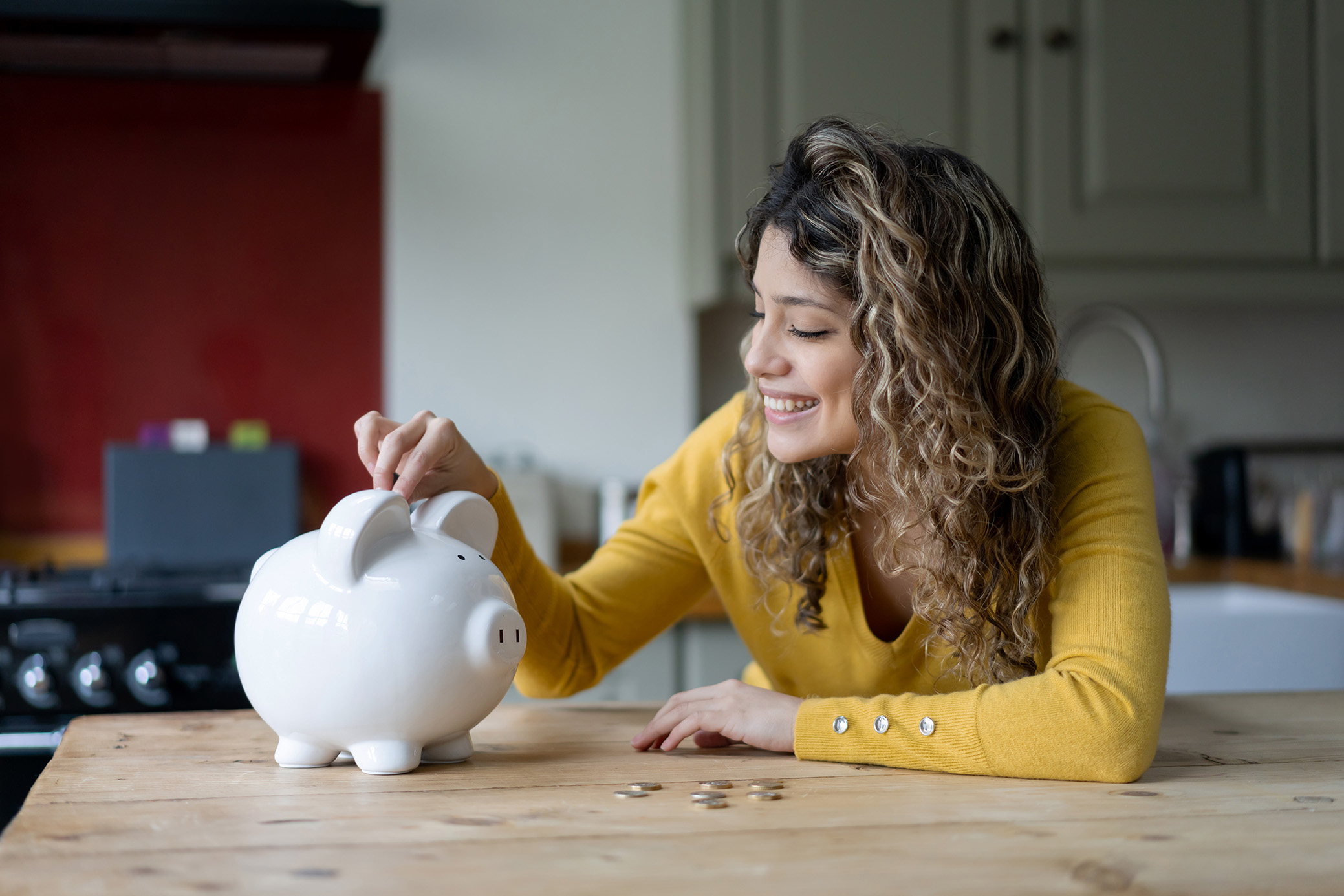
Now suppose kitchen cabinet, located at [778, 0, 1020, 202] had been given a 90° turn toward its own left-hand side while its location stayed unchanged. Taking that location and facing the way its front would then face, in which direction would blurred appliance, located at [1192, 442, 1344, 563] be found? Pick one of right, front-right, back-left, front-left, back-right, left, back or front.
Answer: front-left

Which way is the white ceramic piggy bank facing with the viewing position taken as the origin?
facing the viewer and to the right of the viewer

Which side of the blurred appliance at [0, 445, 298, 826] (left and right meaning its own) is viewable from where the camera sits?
front

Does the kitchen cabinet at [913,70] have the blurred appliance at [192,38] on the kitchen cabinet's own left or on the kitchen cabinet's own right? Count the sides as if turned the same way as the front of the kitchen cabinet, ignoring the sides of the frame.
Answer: on the kitchen cabinet's own right

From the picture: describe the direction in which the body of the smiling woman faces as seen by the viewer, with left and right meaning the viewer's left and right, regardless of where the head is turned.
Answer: facing the viewer and to the left of the viewer

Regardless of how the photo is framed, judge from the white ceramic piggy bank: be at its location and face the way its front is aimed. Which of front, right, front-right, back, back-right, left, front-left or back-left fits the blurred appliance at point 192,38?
back-left

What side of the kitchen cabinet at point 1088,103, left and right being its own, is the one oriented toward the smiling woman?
front

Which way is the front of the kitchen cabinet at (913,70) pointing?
toward the camera
